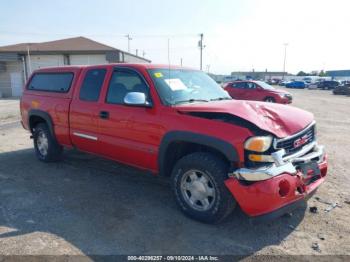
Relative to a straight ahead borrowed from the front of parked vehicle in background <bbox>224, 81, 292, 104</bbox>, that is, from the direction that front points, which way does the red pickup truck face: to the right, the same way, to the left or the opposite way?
the same way

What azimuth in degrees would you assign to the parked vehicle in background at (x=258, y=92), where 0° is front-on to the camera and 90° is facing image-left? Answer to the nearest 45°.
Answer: approximately 315°

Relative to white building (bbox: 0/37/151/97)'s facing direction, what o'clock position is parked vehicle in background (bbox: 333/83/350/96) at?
The parked vehicle in background is roughly at 9 o'clock from the white building.

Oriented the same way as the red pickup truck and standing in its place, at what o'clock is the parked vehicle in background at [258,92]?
The parked vehicle in background is roughly at 8 o'clock from the red pickup truck.

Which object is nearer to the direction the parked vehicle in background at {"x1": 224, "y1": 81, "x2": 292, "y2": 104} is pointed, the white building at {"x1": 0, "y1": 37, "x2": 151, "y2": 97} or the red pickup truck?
the red pickup truck

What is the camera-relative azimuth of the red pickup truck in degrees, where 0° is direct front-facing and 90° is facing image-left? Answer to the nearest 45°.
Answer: approximately 315°

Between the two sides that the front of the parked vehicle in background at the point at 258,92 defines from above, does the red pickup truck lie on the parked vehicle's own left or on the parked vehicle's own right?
on the parked vehicle's own right

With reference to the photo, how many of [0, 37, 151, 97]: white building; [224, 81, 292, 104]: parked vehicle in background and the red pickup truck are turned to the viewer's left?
0

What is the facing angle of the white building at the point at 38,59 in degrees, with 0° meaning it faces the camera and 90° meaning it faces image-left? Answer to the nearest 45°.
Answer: approximately 0°

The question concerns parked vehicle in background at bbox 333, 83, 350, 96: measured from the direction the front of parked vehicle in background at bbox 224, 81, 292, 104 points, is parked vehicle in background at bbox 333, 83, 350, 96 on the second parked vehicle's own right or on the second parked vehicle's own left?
on the second parked vehicle's own left

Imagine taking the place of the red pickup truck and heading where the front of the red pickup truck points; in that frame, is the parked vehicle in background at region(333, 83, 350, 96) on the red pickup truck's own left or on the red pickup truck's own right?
on the red pickup truck's own left

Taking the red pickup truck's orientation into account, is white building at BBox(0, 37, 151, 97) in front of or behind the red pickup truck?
behind

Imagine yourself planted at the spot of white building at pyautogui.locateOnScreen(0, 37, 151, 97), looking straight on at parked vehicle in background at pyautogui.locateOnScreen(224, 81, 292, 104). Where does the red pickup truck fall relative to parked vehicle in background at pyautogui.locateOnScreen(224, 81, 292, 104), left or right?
right

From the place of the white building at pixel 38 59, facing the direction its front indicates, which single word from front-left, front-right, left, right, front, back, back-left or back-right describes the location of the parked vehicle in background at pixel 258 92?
front-left
